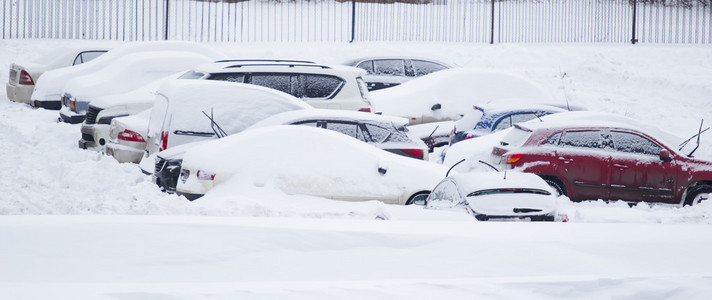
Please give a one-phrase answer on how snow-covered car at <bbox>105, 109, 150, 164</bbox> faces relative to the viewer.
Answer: facing away from the viewer and to the right of the viewer

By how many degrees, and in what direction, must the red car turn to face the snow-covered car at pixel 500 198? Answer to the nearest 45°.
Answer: approximately 90° to its right

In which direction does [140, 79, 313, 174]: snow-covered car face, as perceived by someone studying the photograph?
facing away from the viewer and to the right of the viewer

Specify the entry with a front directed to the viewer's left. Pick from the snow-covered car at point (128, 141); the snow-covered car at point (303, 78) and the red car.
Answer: the snow-covered car at point (303, 78)

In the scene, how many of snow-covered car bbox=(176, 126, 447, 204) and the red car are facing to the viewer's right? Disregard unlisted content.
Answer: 2

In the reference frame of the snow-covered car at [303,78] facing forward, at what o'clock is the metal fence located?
The metal fence is roughly at 3 o'clock from the snow-covered car.

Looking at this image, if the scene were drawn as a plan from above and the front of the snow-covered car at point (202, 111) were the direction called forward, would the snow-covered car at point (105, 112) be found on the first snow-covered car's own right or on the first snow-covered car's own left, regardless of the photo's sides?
on the first snow-covered car's own left

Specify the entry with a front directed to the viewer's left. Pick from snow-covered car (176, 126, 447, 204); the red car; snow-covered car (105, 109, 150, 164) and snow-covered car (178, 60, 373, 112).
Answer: snow-covered car (178, 60, 373, 112)

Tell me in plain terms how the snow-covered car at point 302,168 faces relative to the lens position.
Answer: facing to the right of the viewer

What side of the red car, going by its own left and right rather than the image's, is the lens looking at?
right

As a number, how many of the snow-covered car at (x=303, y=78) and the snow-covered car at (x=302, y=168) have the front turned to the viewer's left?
1

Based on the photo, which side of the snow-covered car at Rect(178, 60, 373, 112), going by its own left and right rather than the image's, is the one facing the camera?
left

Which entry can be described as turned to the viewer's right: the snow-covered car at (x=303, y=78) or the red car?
the red car

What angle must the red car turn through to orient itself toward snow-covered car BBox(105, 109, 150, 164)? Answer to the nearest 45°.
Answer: approximately 180°
